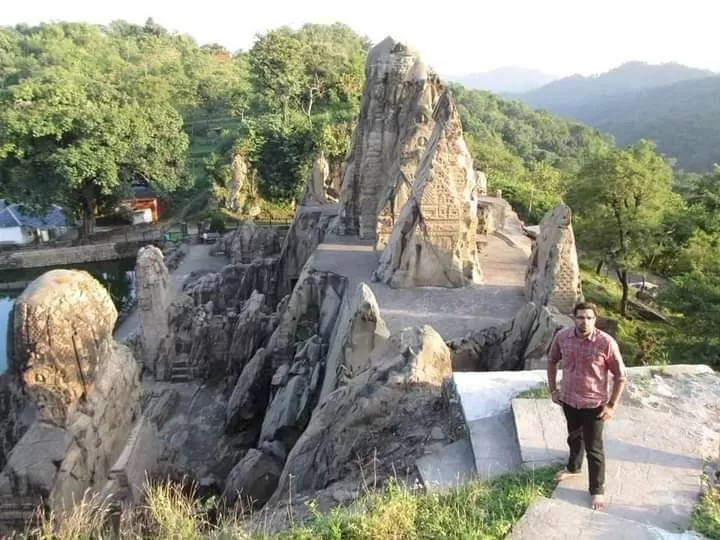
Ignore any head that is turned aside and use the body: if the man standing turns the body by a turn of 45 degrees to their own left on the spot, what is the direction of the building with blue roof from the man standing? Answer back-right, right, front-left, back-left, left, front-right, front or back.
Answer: back

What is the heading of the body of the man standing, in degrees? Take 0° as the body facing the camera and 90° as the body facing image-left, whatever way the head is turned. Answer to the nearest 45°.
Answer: approximately 0°

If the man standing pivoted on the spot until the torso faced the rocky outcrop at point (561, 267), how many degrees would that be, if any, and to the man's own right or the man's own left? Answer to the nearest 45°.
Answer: approximately 180°

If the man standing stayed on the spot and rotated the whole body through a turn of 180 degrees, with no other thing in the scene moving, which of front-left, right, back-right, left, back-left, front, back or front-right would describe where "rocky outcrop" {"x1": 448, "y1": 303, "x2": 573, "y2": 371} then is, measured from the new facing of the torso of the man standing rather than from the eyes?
front

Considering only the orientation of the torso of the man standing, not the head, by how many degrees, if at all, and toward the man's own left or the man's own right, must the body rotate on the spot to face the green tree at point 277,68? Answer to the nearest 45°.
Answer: approximately 135° to the man's own right

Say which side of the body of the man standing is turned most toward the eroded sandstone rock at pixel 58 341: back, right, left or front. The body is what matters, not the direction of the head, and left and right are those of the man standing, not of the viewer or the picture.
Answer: right

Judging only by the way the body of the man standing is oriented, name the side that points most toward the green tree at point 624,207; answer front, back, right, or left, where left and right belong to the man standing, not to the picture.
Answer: back

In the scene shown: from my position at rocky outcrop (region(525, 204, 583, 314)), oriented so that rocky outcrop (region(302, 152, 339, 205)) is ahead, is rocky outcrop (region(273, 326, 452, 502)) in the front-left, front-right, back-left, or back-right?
back-left

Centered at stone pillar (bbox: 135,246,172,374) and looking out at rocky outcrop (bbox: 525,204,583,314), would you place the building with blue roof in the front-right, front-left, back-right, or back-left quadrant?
back-left

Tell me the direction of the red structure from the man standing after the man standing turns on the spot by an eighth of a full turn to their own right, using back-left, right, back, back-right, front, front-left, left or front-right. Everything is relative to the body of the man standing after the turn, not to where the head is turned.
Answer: right

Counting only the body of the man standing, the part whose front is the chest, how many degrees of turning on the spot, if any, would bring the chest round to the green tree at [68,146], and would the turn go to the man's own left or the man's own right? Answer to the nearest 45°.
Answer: approximately 135° to the man's own right

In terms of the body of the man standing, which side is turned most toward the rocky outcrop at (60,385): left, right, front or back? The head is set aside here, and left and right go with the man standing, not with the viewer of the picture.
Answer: right
